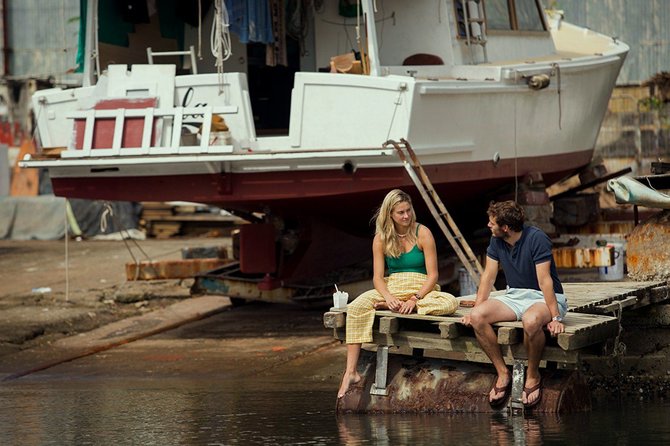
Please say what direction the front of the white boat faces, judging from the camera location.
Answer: facing away from the viewer and to the right of the viewer

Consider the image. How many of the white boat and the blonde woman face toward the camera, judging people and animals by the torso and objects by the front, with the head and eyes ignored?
1

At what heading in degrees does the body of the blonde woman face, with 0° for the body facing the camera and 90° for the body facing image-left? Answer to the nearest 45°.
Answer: approximately 0°

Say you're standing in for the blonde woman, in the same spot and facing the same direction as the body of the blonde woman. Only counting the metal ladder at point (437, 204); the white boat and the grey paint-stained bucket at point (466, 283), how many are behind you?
3

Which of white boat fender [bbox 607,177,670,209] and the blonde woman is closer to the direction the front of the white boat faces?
the white boat fender

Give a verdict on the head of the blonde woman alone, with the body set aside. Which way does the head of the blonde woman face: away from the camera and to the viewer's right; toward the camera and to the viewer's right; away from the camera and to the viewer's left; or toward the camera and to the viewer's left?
toward the camera and to the viewer's right

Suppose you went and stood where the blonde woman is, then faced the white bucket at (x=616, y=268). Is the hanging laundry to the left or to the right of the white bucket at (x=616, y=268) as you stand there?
left

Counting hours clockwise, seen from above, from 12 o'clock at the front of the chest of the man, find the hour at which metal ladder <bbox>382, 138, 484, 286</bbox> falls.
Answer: The metal ladder is roughly at 4 o'clock from the man.

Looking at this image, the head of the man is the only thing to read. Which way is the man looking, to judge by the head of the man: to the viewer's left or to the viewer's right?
to the viewer's left

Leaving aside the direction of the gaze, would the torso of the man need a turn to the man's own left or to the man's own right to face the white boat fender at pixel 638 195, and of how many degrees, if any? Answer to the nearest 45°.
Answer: approximately 180°
